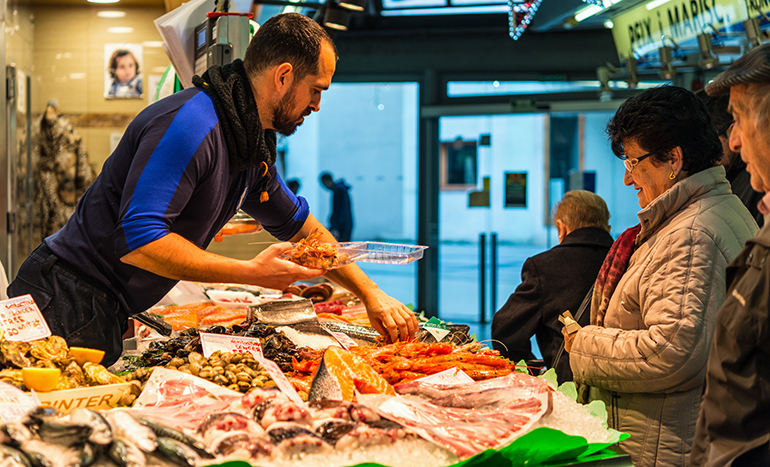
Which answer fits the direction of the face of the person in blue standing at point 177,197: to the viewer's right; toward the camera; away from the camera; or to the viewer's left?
to the viewer's right

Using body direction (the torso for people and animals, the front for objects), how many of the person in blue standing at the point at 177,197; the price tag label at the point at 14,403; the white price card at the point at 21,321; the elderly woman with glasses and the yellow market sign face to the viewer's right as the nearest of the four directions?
1

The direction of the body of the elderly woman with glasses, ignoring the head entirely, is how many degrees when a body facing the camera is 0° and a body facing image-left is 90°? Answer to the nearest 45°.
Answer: approximately 90°

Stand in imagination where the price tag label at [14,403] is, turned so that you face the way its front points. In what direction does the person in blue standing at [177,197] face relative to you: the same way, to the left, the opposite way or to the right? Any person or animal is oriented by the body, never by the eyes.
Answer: to the left

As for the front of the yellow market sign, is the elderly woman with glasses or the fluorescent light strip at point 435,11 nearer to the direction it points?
the elderly woman with glasses

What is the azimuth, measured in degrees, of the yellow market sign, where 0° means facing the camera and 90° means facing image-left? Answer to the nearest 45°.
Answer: approximately 45°

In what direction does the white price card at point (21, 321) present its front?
toward the camera

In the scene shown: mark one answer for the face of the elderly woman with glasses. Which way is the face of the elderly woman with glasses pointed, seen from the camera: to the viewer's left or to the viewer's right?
to the viewer's left

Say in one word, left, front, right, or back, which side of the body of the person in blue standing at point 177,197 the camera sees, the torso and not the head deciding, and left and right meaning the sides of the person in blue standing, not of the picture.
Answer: right

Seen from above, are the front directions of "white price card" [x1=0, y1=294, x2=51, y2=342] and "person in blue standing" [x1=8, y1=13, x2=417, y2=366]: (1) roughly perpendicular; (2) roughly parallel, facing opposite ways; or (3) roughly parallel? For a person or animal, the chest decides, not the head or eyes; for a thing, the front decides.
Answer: roughly perpendicular
